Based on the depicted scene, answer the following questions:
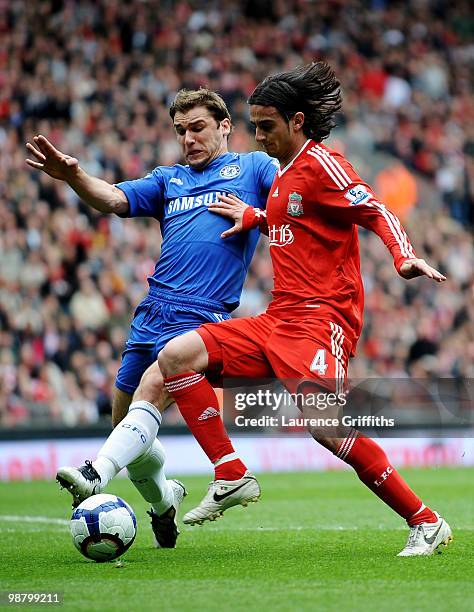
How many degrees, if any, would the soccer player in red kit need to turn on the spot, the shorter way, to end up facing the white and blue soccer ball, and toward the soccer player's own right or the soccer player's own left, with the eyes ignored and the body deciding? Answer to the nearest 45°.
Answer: approximately 45° to the soccer player's own right

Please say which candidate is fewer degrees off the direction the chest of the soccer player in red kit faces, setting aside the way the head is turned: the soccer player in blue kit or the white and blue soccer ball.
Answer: the white and blue soccer ball

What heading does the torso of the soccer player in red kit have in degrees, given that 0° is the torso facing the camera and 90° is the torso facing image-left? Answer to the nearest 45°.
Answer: approximately 45°

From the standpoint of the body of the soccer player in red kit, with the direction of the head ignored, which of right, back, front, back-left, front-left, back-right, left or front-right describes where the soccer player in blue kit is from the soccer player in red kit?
right
